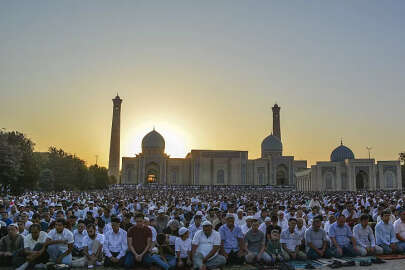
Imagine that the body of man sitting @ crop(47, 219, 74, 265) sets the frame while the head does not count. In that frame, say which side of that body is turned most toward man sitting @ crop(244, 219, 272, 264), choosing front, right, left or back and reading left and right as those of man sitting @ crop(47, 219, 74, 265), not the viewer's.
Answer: left

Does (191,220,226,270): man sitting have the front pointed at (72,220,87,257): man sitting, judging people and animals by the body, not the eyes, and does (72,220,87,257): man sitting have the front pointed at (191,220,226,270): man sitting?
no

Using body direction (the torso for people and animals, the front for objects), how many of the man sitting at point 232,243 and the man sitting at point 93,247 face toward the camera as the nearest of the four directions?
2

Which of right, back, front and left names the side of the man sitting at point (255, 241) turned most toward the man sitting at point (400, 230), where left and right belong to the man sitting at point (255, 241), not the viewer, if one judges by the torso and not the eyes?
left

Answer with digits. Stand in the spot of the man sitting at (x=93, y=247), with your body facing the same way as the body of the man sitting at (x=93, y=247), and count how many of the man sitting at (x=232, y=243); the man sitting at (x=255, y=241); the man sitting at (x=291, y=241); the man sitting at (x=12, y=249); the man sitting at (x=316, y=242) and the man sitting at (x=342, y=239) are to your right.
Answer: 1

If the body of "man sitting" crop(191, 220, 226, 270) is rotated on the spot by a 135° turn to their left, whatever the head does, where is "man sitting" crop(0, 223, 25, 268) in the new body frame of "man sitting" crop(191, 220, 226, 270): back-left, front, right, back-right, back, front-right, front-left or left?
back-left

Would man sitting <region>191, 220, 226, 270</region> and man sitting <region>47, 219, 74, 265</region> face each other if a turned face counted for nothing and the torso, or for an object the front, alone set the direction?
no

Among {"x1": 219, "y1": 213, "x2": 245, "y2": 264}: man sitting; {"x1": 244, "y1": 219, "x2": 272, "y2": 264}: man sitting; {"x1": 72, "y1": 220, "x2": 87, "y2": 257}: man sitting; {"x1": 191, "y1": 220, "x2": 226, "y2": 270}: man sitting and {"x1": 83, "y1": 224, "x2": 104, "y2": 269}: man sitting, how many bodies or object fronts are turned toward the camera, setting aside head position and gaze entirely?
5

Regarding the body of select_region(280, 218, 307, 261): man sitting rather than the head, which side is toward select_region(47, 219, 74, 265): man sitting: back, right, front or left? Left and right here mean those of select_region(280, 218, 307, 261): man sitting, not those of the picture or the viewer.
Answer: right

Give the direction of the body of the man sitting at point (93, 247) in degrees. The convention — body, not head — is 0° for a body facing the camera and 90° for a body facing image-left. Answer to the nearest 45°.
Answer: approximately 0°

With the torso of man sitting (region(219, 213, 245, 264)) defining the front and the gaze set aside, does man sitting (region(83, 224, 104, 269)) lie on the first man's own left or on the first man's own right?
on the first man's own right

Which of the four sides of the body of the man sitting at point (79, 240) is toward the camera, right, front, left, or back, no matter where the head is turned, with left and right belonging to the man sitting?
front

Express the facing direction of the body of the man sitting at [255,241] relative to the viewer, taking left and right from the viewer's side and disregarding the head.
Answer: facing the viewer

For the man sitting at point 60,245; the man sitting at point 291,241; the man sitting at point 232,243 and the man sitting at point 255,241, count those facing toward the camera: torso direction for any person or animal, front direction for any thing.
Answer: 4

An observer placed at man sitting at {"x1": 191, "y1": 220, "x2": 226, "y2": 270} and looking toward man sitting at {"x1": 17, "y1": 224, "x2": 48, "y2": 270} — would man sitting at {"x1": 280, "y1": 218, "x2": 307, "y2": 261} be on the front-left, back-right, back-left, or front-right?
back-right

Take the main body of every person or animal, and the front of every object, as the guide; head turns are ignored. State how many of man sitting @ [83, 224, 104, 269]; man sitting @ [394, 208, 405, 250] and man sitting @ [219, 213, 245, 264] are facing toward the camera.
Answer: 3
